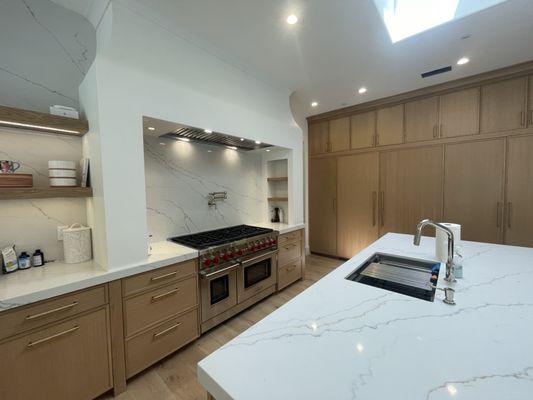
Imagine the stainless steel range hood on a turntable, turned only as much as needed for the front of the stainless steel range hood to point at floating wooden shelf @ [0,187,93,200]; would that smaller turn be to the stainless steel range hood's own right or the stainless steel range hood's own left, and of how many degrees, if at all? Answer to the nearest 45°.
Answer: approximately 90° to the stainless steel range hood's own right

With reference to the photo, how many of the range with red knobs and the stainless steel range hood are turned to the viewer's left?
0

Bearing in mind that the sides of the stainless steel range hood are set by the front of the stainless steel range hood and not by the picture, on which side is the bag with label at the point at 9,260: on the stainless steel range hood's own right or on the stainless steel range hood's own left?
on the stainless steel range hood's own right

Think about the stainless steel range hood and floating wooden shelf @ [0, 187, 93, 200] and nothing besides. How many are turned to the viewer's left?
0

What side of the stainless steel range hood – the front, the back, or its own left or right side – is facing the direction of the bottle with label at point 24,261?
right

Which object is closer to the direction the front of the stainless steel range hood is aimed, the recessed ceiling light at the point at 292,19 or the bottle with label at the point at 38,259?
the recessed ceiling light

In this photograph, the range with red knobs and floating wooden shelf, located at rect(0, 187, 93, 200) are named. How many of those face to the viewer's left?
0

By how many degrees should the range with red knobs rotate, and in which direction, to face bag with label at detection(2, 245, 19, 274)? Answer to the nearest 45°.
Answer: approximately 135° to its right

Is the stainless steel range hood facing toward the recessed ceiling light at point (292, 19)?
yes

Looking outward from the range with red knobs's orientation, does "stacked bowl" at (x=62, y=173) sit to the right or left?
on its right

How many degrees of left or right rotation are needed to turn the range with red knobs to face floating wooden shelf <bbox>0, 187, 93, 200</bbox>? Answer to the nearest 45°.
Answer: approximately 90° to its right
